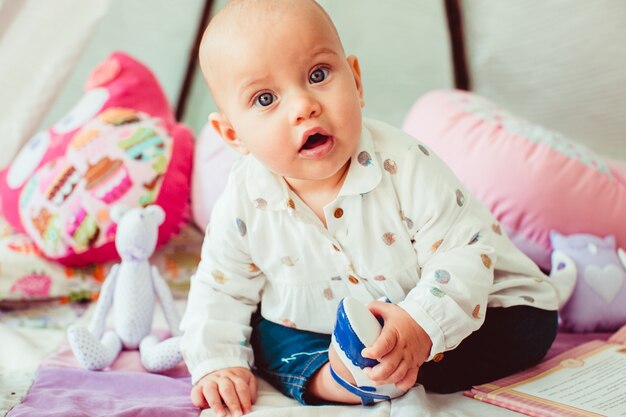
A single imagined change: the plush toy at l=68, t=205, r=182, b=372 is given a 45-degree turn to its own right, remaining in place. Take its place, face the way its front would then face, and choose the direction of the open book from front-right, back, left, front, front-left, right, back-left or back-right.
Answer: left

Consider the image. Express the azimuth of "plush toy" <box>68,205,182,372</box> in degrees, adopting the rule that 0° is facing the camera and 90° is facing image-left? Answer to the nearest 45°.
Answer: approximately 0°

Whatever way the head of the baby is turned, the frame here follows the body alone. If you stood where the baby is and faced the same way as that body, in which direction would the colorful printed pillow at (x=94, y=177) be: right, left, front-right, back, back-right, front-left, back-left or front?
back-right

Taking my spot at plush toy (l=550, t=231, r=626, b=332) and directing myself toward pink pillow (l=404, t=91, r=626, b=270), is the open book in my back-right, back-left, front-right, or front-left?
back-left

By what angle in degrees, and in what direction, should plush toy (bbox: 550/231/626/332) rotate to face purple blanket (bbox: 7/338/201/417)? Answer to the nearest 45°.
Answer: approximately 90° to its right

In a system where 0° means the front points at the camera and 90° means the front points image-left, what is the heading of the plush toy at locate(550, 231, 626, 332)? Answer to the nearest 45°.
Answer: approximately 315°

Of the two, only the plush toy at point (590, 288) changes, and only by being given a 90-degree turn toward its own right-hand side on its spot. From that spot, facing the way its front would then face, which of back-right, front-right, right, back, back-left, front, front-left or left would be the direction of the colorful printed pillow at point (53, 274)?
front-right

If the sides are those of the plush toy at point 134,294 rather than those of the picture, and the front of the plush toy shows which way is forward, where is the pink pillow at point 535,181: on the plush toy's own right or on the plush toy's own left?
on the plush toy's own left

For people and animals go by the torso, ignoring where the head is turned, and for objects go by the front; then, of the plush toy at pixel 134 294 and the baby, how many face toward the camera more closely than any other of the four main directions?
2

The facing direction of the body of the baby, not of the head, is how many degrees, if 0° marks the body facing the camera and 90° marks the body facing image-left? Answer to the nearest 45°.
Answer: approximately 0°
